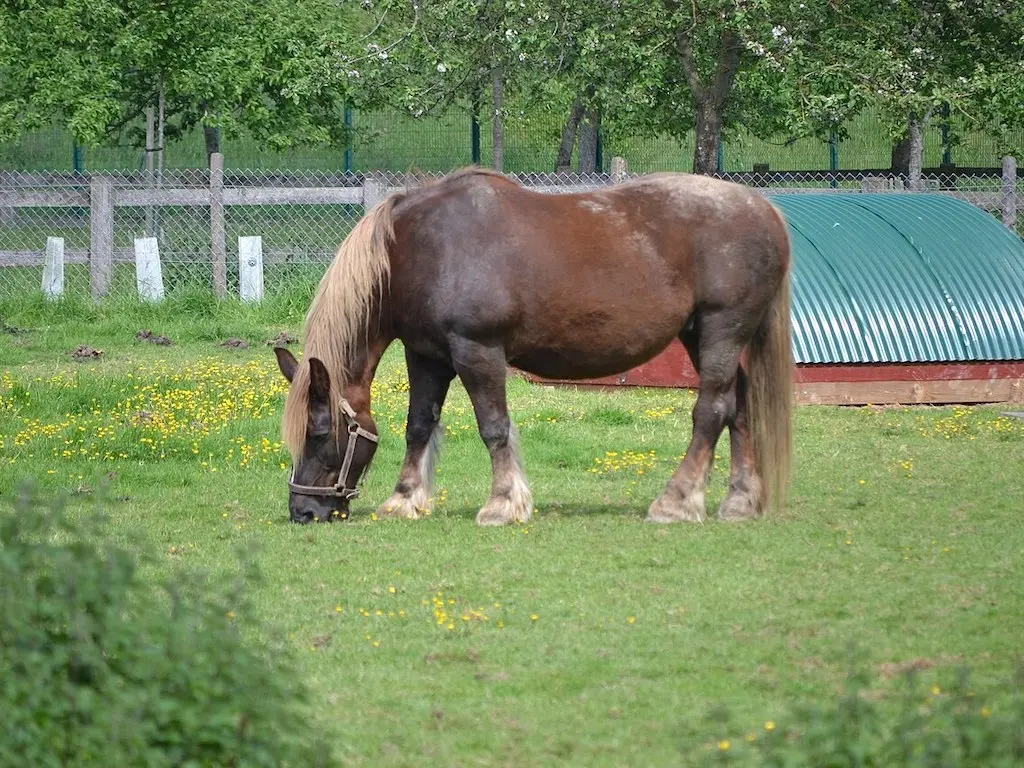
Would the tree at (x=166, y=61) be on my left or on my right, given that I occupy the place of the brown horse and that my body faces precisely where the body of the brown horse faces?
on my right

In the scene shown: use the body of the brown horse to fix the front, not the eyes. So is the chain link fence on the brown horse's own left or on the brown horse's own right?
on the brown horse's own right

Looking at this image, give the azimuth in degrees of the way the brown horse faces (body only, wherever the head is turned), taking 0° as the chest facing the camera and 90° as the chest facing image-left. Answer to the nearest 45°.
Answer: approximately 90°

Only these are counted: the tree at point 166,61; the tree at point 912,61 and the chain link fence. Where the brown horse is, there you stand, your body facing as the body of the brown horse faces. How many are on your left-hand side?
0

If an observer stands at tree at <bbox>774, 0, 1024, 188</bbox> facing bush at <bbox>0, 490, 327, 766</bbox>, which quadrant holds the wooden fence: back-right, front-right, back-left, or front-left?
front-right

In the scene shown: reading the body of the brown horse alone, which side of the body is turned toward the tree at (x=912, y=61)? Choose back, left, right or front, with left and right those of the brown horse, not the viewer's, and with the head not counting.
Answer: right

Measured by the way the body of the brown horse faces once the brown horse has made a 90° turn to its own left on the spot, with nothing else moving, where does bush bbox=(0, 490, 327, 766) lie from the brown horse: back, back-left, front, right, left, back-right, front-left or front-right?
front

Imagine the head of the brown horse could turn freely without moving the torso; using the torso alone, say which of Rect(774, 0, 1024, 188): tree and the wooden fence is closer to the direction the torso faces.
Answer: the wooden fence
